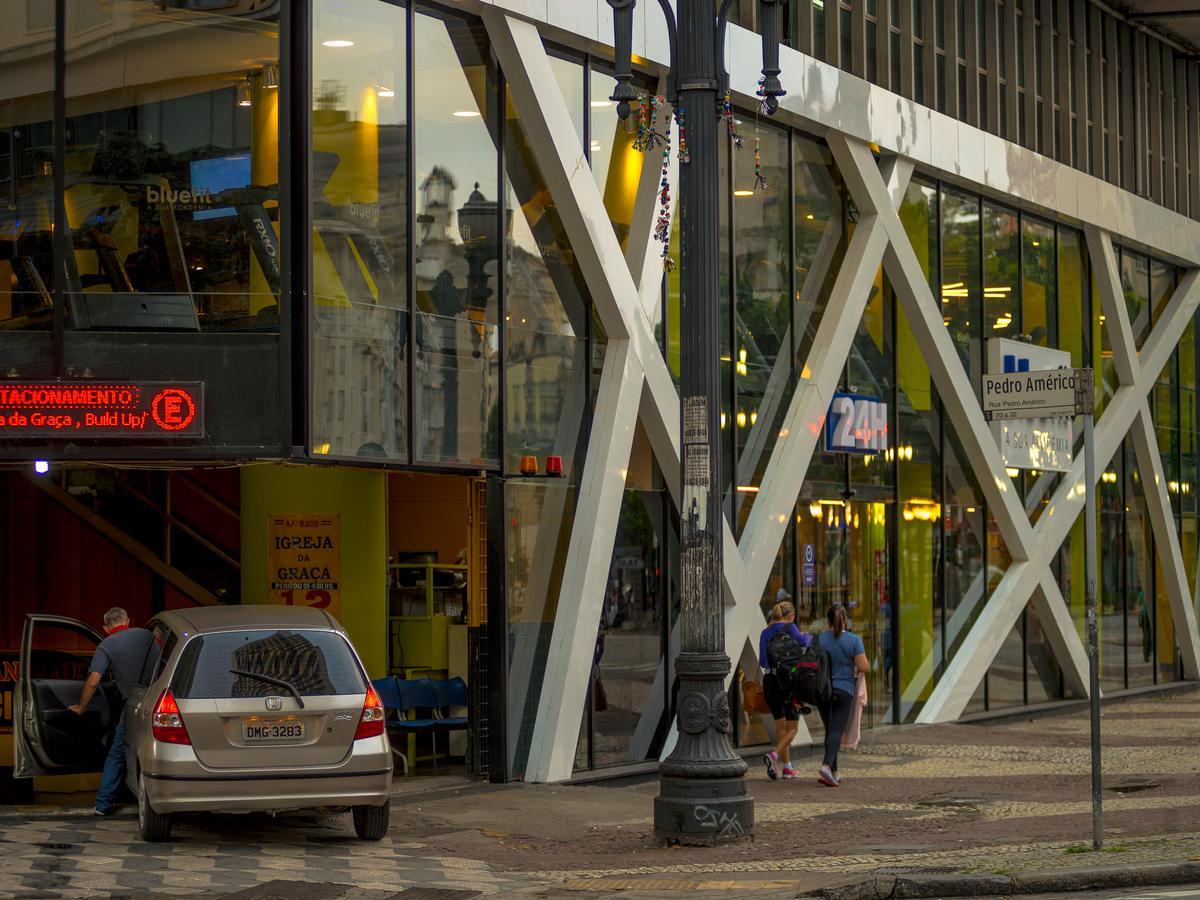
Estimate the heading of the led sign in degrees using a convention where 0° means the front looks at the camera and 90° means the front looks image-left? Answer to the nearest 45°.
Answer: approximately 0°

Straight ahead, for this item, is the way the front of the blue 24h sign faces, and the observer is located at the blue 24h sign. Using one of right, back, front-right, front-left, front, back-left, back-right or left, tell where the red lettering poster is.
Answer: right

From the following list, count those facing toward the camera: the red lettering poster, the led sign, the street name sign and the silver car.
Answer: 3

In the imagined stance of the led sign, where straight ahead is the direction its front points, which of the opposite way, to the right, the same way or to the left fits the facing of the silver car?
the opposite way

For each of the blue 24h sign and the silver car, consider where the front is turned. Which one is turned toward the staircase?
the silver car

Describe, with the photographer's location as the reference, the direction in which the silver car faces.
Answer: facing away from the viewer

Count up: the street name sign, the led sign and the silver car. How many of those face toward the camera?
2
